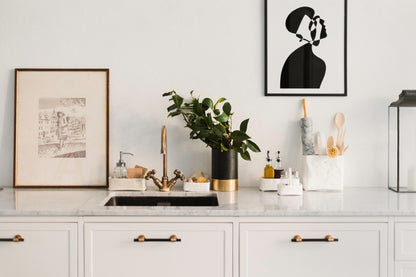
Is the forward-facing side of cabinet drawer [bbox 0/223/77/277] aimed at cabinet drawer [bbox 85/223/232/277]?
no

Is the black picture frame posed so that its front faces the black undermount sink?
no

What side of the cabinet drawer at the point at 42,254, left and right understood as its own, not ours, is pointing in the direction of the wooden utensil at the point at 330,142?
left

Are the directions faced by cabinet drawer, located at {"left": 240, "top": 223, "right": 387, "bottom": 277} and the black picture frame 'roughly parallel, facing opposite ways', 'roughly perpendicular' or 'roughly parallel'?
roughly parallel

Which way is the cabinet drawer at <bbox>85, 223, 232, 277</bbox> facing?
toward the camera

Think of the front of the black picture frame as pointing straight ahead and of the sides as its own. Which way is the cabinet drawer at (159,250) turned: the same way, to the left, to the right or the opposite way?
the same way

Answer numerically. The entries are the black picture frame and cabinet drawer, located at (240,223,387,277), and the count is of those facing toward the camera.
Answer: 2

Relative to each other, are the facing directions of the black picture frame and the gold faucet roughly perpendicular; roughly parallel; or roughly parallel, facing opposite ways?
roughly parallel

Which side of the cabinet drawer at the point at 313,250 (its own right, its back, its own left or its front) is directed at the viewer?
front
